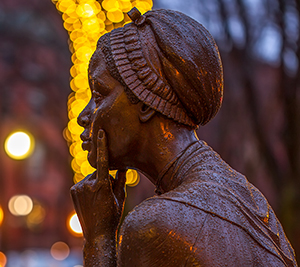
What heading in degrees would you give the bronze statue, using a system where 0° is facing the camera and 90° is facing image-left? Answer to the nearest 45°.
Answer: approximately 90°
